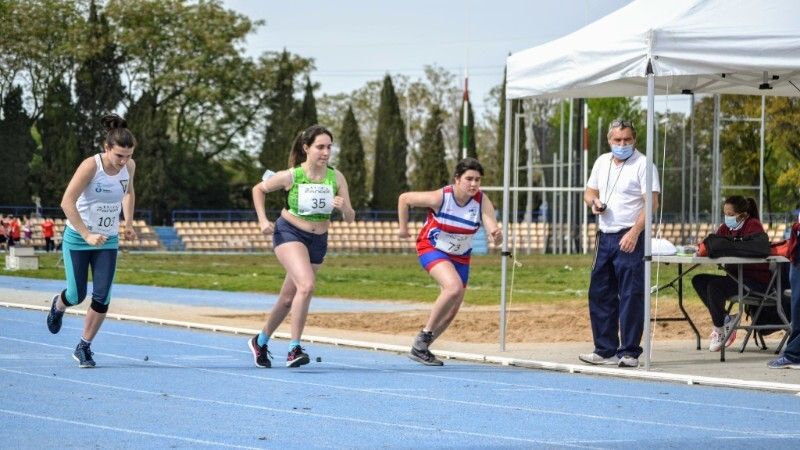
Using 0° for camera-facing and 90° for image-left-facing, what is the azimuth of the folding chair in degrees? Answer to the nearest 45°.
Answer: approximately 90°

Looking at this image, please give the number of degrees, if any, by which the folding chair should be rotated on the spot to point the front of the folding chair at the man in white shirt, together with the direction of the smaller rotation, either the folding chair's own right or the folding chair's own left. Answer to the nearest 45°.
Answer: approximately 45° to the folding chair's own left
